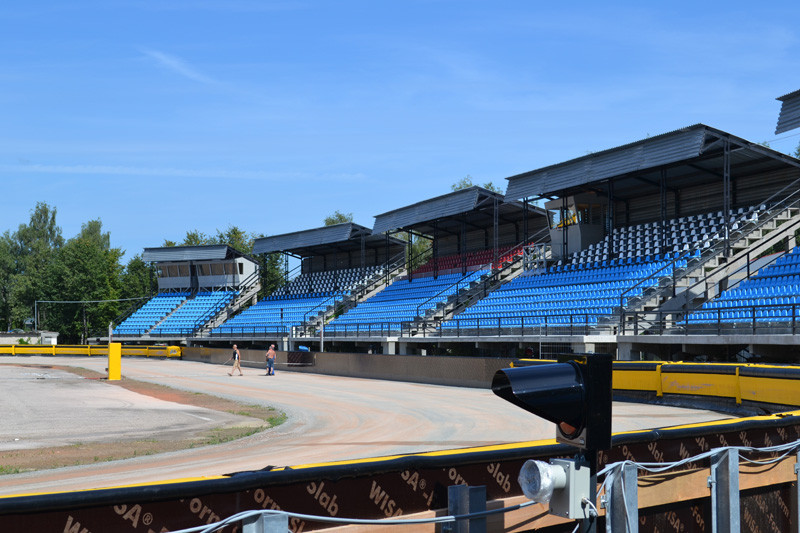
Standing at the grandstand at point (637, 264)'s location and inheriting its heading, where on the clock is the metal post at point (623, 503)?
The metal post is roughly at 11 o'clock from the grandstand.

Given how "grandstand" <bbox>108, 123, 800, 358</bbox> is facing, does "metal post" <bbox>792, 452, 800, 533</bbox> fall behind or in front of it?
in front

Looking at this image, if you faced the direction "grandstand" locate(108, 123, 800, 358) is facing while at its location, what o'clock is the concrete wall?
The concrete wall is roughly at 1 o'clock from the grandstand.

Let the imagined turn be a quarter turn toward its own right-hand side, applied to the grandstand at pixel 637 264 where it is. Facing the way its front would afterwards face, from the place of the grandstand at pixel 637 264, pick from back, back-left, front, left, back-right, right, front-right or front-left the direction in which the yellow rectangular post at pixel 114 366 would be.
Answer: front-left

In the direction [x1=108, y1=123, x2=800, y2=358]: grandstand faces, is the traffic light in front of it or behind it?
in front

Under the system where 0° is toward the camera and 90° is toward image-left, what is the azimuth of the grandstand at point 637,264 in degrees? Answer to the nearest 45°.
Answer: approximately 45°

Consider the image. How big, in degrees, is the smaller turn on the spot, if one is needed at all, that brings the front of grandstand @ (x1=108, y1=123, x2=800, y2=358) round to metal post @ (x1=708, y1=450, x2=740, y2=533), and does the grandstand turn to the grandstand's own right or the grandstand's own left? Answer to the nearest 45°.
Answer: approximately 45° to the grandstand's own left

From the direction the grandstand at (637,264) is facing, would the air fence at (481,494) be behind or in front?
in front
